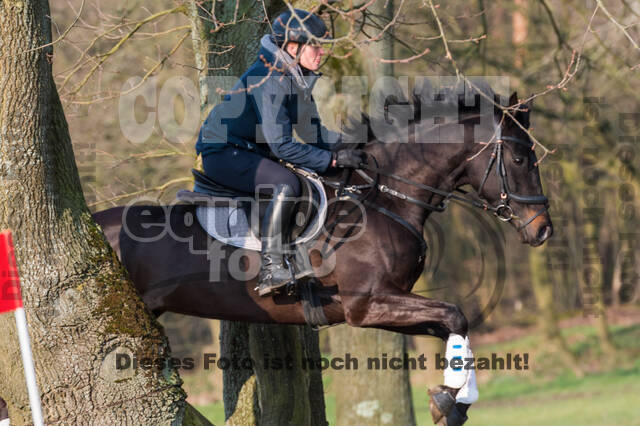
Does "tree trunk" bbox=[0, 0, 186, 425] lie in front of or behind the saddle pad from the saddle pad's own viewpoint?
behind

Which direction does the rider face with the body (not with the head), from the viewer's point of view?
to the viewer's right

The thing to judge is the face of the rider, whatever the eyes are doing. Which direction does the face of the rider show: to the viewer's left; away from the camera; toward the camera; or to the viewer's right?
to the viewer's right

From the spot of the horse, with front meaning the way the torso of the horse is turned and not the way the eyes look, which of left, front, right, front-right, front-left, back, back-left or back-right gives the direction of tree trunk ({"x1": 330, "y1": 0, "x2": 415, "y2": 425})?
left

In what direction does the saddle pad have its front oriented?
to the viewer's right

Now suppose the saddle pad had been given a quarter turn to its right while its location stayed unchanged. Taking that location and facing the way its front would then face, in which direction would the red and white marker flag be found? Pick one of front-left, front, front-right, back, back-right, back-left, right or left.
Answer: front-right

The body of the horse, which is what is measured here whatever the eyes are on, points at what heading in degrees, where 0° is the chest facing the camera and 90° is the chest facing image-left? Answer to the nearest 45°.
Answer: approximately 270°

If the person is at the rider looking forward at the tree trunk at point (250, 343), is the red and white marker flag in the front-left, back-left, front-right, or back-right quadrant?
back-left

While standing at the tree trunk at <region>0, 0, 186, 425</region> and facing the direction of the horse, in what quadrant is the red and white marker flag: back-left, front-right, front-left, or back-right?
back-right
